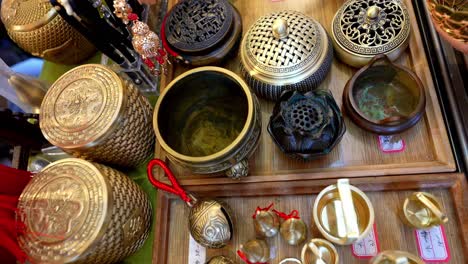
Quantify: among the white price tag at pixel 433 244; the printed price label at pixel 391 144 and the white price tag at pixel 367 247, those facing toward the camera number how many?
3

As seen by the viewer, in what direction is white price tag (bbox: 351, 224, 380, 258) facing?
toward the camera

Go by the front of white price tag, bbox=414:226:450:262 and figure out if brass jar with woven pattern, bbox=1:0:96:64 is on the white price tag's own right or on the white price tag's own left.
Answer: on the white price tag's own right

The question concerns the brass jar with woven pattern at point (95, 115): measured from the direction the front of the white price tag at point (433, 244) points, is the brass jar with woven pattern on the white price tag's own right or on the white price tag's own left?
on the white price tag's own right

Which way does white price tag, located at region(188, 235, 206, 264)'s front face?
toward the camera

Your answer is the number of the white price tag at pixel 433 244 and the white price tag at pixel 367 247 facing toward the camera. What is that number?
2

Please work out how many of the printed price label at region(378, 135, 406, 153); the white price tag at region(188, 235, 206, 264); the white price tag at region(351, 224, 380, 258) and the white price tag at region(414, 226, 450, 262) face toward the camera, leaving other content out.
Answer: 4
